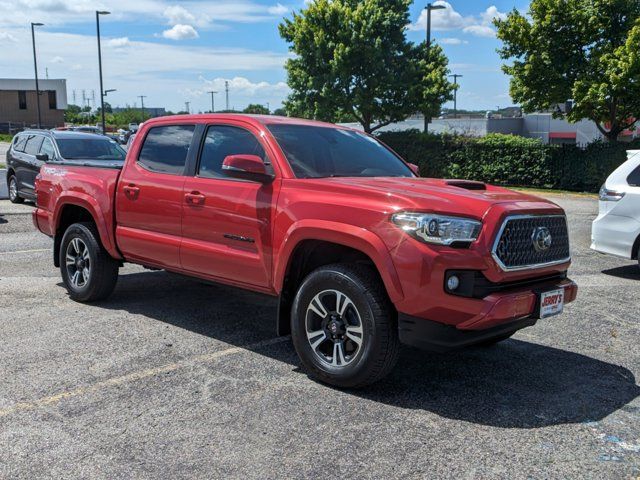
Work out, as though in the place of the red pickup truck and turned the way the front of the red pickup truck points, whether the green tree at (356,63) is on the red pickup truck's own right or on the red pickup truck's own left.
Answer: on the red pickup truck's own left

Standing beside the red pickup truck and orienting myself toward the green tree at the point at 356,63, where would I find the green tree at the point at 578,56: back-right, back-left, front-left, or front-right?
front-right

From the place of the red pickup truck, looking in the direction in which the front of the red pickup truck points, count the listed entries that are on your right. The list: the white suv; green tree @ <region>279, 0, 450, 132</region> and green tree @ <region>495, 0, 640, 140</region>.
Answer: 0

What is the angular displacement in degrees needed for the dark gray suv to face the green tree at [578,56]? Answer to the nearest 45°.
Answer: approximately 45° to its left

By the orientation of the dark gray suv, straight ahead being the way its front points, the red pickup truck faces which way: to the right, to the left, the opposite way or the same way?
the same way

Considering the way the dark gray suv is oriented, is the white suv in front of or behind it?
in front

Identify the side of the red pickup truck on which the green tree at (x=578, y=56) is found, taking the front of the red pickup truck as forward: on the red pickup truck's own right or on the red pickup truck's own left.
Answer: on the red pickup truck's own left

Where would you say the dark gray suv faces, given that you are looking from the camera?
facing the viewer and to the right of the viewer
